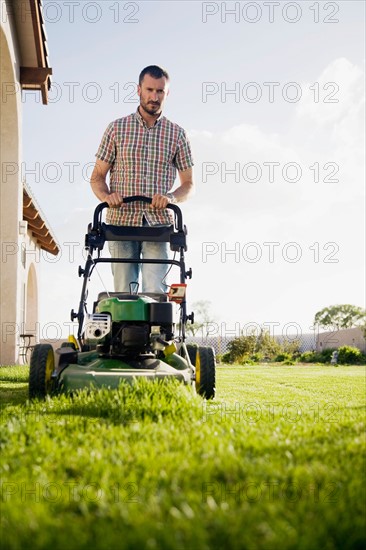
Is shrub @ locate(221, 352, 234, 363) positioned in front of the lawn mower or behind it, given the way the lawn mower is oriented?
behind

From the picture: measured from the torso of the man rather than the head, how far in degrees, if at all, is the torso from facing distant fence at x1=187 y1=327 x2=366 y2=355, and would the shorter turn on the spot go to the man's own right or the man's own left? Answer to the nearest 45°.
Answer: approximately 180°

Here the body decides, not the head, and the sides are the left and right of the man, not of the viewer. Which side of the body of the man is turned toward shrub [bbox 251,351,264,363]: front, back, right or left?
back

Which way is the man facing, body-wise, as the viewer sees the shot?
toward the camera

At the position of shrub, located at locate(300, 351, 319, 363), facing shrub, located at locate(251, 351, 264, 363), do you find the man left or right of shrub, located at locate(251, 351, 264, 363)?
left

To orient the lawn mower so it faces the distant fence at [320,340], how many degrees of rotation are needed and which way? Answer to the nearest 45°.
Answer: approximately 180°

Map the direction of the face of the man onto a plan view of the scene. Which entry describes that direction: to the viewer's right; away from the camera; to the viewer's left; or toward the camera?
toward the camera

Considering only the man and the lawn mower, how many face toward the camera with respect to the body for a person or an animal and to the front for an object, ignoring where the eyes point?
2

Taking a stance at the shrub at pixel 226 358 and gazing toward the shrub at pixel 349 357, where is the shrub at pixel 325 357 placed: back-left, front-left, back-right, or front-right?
front-left

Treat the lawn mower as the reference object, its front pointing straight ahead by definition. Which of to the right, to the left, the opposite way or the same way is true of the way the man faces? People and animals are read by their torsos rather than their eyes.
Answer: the same way
